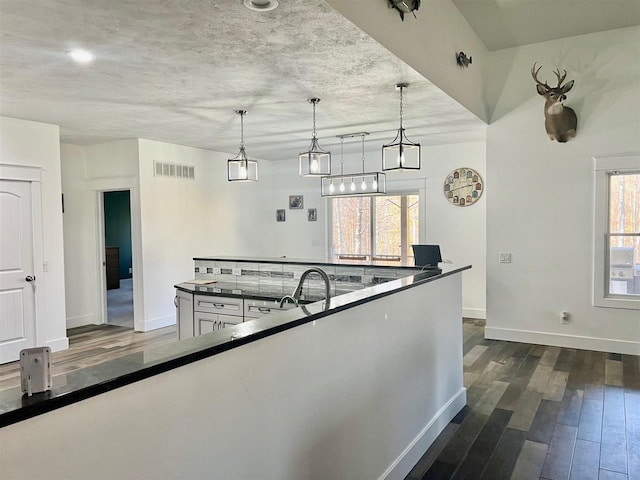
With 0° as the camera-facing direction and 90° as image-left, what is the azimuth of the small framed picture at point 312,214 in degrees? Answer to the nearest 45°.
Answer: approximately 0°

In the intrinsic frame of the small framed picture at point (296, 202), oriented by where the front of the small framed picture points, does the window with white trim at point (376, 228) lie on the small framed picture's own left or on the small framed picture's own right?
on the small framed picture's own left

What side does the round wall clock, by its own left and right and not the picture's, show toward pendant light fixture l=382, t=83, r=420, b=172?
front

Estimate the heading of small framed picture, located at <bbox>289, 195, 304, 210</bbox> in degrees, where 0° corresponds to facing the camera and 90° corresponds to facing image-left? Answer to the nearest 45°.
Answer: approximately 0°

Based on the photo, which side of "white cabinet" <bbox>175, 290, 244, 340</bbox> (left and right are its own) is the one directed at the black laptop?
left
